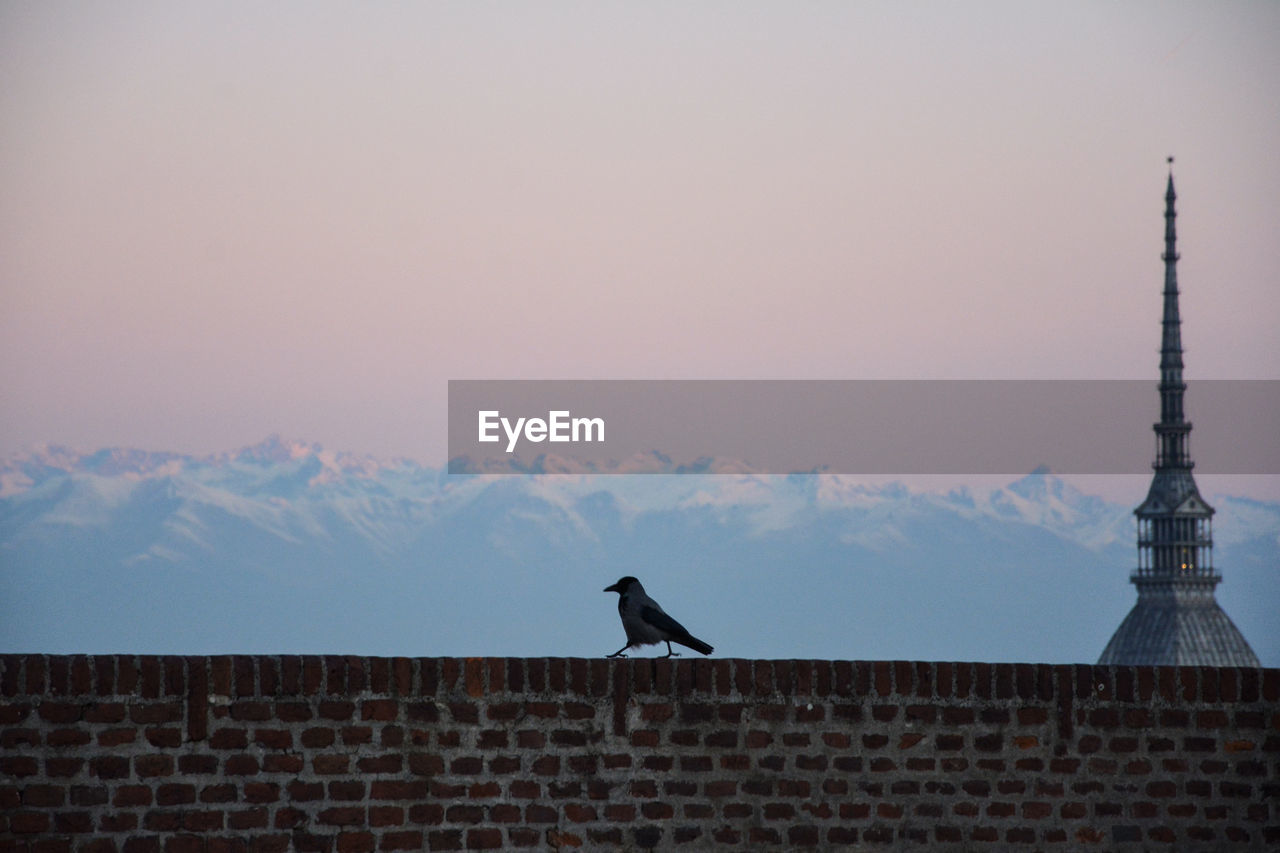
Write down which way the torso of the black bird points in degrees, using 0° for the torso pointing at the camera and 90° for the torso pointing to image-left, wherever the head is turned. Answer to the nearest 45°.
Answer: approximately 90°
